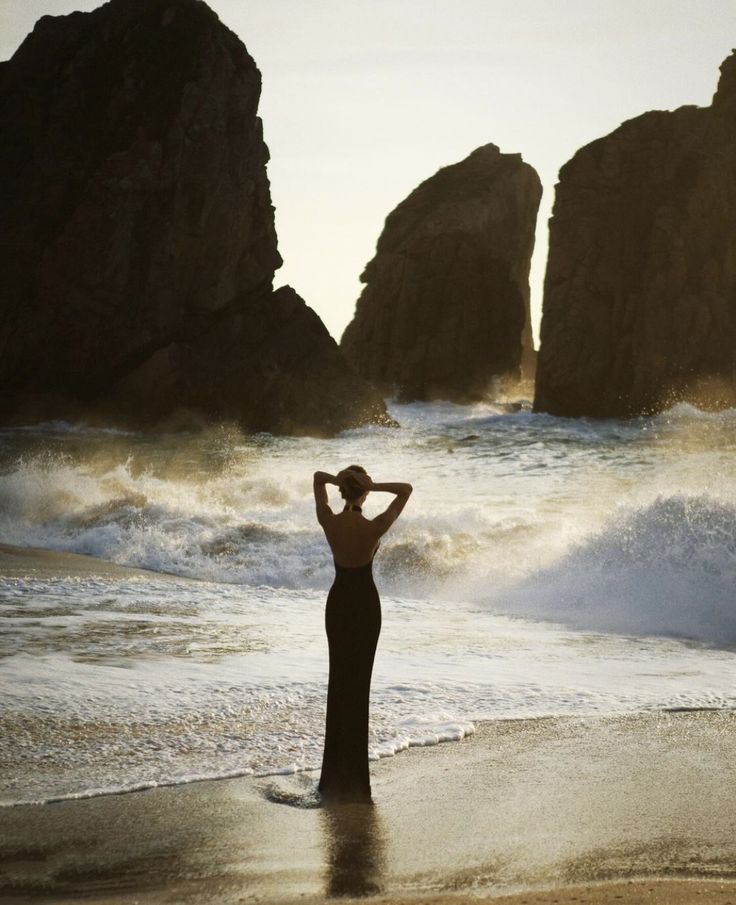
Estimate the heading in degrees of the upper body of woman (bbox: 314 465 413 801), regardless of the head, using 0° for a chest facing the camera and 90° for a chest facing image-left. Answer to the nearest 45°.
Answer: approximately 180°
